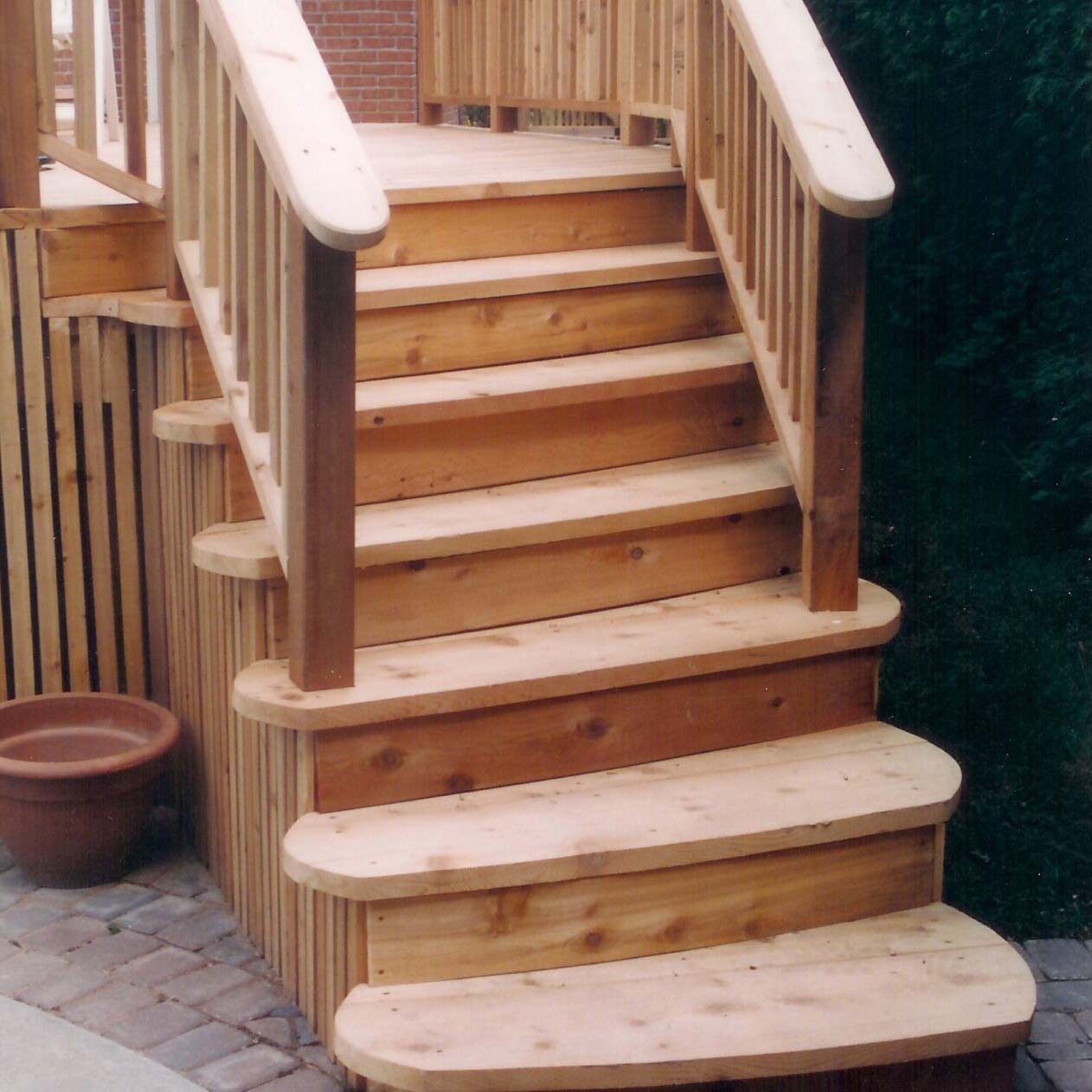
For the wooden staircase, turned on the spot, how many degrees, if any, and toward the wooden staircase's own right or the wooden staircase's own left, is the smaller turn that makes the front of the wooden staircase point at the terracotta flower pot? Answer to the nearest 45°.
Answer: approximately 135° to the wooden staircase's own right

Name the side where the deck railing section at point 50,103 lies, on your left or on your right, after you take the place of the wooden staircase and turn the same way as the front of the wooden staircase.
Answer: on your right

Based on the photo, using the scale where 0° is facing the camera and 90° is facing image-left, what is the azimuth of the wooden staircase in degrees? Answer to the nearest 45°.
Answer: approximately 0°
